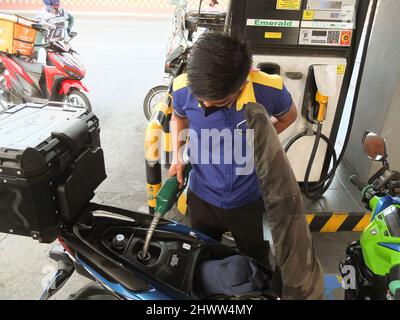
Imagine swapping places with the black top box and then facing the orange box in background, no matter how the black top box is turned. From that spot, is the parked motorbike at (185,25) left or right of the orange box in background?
right

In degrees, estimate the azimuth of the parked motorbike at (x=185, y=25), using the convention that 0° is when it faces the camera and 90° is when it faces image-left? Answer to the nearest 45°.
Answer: approximately 45°

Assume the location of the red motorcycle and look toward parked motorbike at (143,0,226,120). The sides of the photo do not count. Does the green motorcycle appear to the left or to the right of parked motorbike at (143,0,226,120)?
right

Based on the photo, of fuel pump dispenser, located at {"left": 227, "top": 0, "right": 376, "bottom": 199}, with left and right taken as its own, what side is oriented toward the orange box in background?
right

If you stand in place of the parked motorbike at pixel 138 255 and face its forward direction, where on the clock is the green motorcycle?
The green motorcycle is roughly at 11 o'clock from the parked motorbike.

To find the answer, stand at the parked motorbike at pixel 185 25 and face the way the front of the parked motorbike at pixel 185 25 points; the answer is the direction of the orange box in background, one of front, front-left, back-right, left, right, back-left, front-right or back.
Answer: front-right

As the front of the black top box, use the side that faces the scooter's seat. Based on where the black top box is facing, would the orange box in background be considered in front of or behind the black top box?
behind

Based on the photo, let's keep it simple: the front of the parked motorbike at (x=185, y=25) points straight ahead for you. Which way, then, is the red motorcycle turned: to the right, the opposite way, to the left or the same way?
to the left

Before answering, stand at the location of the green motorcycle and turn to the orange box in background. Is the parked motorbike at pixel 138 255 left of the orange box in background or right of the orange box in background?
left
